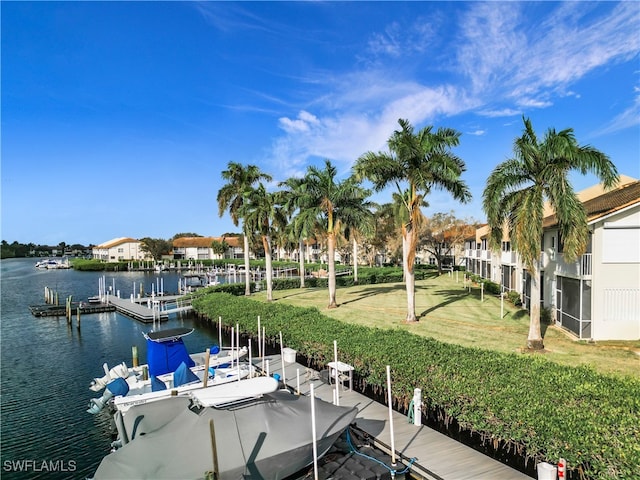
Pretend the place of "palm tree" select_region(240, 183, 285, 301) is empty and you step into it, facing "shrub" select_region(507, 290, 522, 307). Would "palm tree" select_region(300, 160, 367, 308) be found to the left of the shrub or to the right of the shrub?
right

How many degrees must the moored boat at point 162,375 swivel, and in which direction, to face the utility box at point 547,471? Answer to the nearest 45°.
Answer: approximately 90° to its right

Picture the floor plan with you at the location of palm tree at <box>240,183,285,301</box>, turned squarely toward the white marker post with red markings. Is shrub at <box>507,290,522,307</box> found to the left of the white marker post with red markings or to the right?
left

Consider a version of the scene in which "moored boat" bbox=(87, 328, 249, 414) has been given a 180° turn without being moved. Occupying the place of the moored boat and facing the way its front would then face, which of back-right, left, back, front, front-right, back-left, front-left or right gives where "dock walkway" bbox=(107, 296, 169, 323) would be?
back-right

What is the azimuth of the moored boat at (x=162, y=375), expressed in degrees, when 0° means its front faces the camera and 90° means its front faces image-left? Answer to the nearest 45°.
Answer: approximately 225°

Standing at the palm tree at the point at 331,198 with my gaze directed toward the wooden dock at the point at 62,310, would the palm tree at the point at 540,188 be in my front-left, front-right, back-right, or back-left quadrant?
back-left

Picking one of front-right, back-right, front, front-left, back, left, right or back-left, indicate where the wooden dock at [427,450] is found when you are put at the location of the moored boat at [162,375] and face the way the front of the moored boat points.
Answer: right
